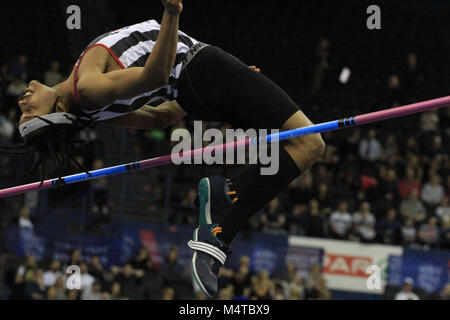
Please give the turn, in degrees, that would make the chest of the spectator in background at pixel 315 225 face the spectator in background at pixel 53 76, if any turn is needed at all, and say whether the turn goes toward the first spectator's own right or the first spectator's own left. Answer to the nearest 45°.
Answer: approximately 90° to the first spectator's own right

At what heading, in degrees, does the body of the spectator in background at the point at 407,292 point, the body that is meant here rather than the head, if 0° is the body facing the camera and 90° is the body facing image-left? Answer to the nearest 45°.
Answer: approximately 0°

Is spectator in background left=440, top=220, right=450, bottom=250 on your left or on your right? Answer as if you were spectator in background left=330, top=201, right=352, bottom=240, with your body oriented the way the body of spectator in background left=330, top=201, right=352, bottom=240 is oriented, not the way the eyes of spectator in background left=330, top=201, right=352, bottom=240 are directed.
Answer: on your left

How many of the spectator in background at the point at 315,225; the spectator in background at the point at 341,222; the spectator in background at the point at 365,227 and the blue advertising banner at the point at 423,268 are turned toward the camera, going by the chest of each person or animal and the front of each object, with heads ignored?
4

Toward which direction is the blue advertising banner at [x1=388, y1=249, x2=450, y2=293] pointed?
toward the camera

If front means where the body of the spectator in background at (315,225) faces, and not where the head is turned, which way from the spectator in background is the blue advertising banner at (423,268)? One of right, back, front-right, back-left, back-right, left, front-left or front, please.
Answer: left

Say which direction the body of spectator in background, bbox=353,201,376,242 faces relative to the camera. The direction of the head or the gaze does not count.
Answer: toward the camera

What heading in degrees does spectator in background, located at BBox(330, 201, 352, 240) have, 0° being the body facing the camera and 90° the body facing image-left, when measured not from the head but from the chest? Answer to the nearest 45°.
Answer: approximately 0°

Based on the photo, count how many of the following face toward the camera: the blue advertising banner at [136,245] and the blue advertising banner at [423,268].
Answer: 2

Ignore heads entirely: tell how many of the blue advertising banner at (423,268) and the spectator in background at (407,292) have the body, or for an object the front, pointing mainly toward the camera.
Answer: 2

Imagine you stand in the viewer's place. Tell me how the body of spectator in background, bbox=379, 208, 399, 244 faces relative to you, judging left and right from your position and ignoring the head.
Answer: facing the viewer

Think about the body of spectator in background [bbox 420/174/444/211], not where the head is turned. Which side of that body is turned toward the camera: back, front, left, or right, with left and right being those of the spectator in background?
front
